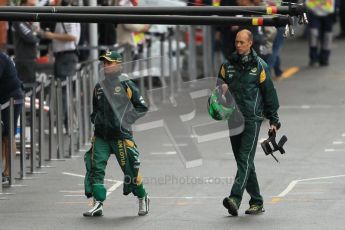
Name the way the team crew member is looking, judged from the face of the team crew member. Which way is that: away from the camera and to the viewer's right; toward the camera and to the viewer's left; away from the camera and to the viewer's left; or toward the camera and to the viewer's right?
toward the camera and to the viewer's left

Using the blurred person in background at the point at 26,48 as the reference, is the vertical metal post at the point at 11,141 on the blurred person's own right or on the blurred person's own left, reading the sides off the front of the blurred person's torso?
on the blurred person's own right

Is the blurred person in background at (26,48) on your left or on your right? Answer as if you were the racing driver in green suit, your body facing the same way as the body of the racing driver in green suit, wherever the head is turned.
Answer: on your right

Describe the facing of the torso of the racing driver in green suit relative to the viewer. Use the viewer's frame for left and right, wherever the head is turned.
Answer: facing the viewer and to the left of the viewer

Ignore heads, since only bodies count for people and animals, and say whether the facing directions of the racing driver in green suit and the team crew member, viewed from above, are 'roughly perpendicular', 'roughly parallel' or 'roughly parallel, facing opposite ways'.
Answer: roughly parallel
